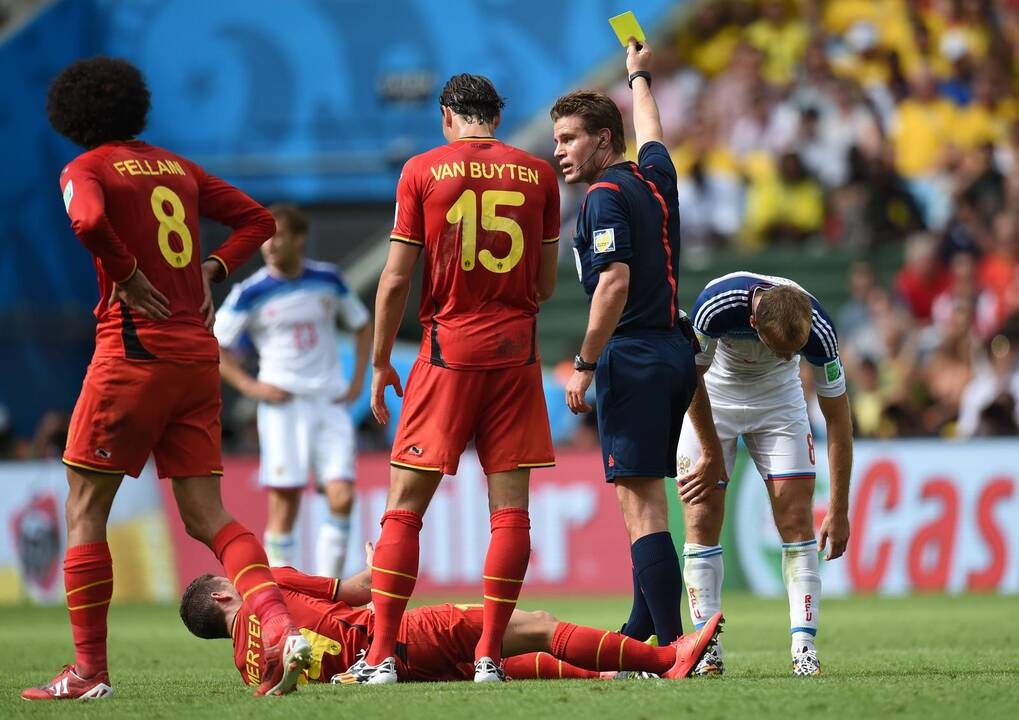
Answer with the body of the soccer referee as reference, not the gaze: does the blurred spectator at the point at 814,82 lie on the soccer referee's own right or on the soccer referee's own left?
on the soccer referee's own right

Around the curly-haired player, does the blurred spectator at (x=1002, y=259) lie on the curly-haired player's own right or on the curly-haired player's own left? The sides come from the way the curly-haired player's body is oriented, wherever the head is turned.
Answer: on the curly-haired player's own right

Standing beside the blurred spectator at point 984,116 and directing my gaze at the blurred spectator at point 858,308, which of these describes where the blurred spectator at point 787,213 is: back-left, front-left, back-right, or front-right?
front-right

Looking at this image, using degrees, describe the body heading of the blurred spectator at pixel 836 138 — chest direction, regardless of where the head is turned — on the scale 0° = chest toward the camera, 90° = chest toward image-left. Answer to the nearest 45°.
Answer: approximately 45°

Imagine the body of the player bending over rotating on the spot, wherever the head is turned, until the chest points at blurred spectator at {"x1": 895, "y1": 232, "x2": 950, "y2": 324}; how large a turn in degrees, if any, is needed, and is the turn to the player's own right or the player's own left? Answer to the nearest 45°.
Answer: approximately 180°

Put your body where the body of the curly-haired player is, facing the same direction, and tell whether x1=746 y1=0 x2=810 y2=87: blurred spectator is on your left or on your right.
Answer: on your right

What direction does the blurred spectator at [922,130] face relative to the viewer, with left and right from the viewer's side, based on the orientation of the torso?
facing the viewer

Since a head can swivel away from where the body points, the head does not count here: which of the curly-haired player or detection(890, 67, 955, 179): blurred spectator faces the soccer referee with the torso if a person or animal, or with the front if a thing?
the blurred spectator

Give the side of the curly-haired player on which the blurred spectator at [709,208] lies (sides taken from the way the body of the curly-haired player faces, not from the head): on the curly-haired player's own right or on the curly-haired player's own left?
on the curly-haired player's own right

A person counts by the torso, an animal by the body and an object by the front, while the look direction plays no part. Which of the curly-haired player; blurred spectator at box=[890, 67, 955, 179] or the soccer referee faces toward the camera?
the blurred spectator

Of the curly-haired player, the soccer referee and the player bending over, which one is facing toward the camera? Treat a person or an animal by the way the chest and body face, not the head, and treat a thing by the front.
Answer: the player bending over

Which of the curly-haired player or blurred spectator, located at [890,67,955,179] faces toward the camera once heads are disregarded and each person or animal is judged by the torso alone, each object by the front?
the blurred spectator

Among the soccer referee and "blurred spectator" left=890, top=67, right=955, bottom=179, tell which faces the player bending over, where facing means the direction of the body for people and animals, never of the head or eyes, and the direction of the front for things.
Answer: the blurred spectator

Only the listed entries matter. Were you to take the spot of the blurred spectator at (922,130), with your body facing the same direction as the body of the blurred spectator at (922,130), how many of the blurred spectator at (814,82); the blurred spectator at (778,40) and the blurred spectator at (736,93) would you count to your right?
3

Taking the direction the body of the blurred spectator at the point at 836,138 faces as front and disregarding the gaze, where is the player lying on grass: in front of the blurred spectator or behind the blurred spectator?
in front

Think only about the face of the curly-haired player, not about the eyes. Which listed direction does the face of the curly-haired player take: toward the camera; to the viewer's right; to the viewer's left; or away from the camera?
away from the camera
